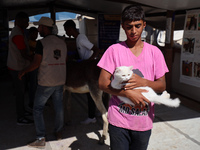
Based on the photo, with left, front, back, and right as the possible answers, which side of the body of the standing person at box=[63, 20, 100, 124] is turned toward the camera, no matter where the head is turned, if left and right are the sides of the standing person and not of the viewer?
left

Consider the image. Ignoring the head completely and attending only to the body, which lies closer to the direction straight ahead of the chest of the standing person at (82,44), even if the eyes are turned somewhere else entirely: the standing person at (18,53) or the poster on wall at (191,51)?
the standing person

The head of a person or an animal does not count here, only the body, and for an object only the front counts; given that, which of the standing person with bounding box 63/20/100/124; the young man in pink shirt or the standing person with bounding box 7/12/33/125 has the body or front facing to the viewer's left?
the standing person with bounding box 63/20/100/124

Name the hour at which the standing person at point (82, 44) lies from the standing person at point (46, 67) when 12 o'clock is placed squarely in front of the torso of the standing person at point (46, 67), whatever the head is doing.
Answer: the standing person at point (82, 44) is roughly at 3 o'clock from the standing person at point (46, 67).

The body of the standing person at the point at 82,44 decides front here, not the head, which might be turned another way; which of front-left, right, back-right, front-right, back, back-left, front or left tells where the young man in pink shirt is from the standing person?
left

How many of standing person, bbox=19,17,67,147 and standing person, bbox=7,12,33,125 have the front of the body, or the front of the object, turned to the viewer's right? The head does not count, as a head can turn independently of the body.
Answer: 1

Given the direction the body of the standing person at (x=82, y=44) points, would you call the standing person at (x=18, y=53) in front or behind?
in front

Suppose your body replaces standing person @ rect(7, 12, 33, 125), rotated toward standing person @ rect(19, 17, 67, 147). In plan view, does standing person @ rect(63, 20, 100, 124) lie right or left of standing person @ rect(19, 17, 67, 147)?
left

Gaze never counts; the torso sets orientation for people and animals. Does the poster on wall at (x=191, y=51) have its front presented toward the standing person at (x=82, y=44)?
yes

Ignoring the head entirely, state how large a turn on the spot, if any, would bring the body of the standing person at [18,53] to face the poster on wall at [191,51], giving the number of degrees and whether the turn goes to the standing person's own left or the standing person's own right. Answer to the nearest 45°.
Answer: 0° — they already face it

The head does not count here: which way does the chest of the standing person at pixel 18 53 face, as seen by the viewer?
to the viewer's right

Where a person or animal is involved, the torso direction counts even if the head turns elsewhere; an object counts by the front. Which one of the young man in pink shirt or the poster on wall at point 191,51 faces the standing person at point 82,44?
the poster on wall
